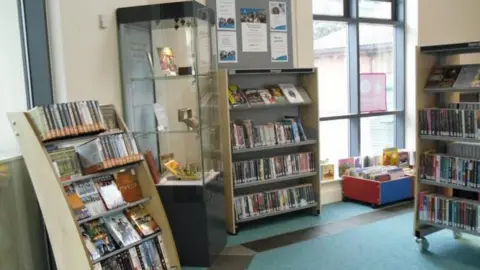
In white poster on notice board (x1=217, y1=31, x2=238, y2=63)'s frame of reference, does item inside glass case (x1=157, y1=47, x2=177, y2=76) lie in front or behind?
in front

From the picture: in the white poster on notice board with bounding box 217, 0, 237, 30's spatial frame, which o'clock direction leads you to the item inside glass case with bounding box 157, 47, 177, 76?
The item inside glass case is roughly at 1 o'clock from the white poster on notice board.

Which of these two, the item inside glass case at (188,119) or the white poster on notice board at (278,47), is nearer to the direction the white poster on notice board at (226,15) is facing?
the item inside glass case

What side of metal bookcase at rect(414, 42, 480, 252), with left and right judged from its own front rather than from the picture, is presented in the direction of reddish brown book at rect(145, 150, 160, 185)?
right

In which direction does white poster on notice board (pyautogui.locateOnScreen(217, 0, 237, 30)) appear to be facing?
toward the camera

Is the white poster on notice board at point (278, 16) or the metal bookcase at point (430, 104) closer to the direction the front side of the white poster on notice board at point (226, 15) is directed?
the metal bookcase

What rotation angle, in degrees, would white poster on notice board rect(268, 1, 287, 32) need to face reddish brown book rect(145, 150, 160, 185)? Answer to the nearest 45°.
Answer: approximately 45° to its right

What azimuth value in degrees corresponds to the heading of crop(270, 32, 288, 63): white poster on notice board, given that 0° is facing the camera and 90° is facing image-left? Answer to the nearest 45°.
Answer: approximately 0°

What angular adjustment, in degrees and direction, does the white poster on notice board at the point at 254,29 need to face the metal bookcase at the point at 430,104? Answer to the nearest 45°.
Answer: approximately 45° to its left

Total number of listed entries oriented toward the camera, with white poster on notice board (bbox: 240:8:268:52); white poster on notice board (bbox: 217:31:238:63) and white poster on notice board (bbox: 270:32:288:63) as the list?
3

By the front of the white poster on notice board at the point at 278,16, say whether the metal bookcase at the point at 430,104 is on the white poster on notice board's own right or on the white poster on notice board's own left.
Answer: on the white poster on notice board's own left

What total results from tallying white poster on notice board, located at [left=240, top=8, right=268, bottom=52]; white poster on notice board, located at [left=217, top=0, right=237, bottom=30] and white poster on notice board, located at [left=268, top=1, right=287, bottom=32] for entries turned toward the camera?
3
